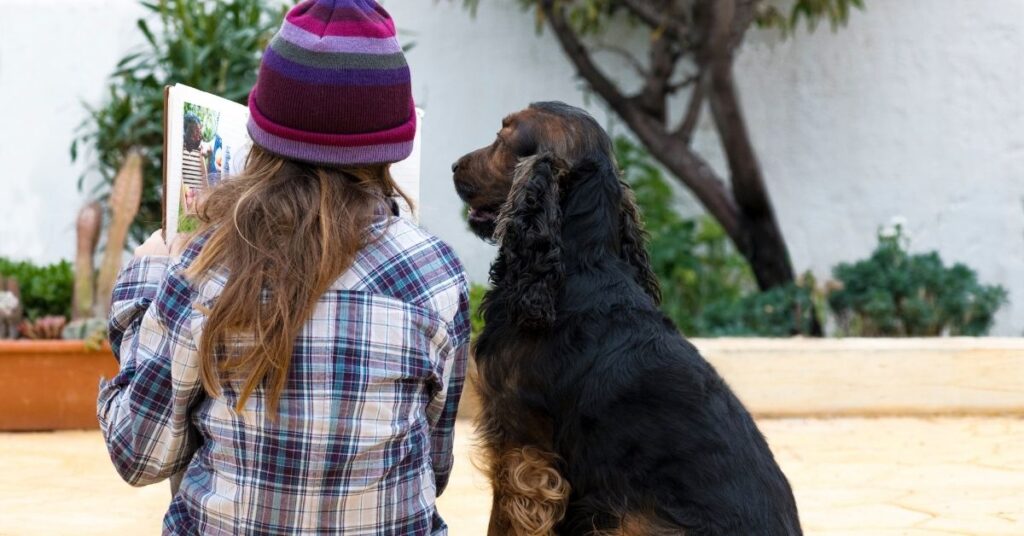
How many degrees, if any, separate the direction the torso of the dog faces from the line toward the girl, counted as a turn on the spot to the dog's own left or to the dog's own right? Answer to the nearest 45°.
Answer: approximately 90° to the dog's own left

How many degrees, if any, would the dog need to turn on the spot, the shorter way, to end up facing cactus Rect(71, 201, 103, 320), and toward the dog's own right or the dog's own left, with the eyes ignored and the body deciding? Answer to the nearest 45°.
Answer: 0° — it already faces it

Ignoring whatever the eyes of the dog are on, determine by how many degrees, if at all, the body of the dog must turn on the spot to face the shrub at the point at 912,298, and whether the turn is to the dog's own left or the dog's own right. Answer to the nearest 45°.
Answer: approximately 45° to the dog's own right

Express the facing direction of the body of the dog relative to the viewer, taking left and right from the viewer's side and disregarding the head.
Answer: facing away from the viewer and to the left of the viewer

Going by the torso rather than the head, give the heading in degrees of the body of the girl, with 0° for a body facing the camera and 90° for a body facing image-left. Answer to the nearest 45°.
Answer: approximately 180°
